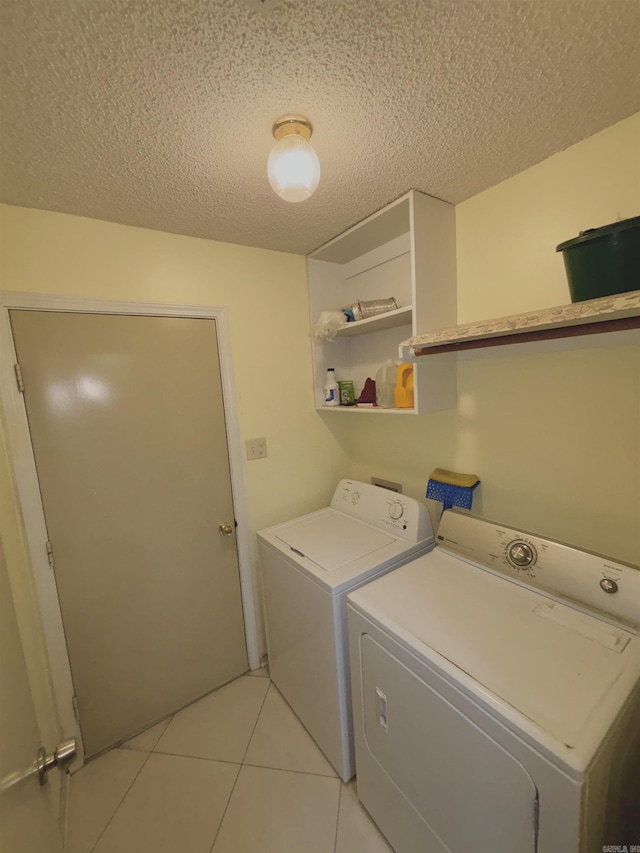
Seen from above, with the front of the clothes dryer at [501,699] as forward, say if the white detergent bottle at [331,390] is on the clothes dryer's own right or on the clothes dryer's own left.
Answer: on the clothes dryer's own right

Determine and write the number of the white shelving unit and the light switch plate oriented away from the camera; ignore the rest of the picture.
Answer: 0

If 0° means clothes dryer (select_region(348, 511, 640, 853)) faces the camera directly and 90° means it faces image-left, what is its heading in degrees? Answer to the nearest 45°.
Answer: approximately 45°

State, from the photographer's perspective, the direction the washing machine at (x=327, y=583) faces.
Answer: facing the viewer and to the left of the viewer

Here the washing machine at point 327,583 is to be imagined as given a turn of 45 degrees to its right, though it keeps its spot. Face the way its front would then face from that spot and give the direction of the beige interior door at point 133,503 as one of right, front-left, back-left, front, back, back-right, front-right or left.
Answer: front

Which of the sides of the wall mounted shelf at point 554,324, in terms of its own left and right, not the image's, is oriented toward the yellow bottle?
right

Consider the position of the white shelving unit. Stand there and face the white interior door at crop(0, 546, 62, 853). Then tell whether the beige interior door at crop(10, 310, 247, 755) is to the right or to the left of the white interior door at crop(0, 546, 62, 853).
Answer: right

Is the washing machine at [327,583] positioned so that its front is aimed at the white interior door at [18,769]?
yes

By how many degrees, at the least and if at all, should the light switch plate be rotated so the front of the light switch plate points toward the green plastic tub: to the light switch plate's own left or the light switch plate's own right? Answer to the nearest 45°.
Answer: approximately 45° to the light switch plate's own left
